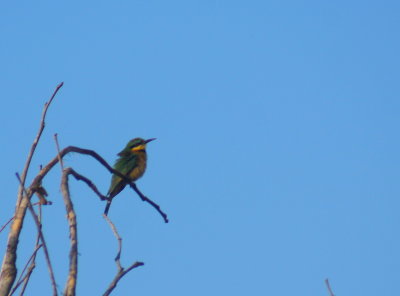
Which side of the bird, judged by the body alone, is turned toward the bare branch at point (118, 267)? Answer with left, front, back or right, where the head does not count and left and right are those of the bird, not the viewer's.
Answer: right

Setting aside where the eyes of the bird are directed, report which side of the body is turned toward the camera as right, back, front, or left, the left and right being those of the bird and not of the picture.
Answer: right

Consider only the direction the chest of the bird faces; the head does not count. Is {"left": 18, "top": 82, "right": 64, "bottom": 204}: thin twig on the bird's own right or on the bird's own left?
on the bird's own right

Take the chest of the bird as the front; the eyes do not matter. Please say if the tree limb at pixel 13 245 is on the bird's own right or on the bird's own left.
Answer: on the bird's own right
